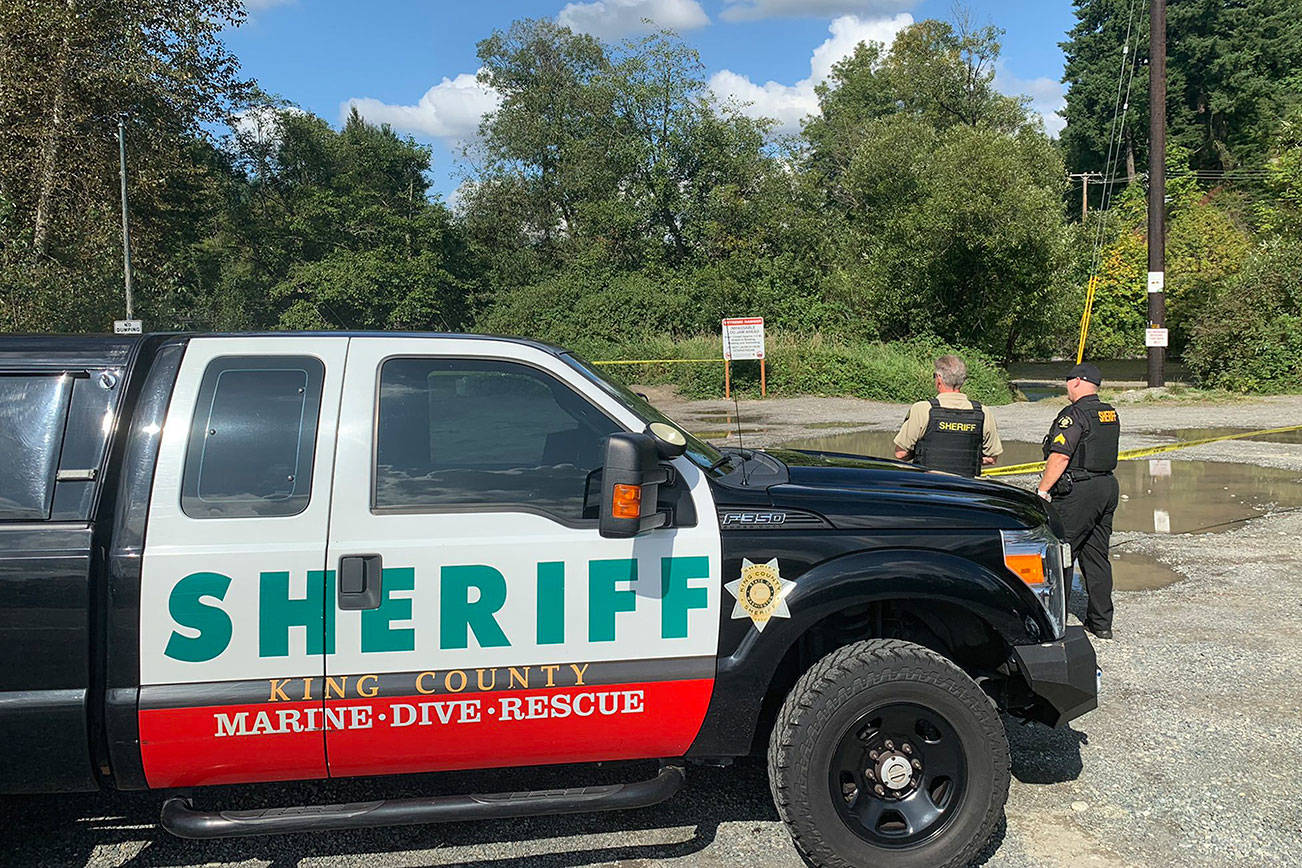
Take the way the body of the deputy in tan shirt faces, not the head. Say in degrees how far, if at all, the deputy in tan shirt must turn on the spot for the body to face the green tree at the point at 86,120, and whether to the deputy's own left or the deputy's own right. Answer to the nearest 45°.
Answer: approximately 45° to the deputy's own left

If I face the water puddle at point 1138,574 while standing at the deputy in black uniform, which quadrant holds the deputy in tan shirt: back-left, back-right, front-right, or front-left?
back-left

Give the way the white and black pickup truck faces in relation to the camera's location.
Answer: facing to the right of the viewer

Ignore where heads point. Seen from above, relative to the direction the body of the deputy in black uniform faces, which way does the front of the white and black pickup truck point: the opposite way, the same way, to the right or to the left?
to the right

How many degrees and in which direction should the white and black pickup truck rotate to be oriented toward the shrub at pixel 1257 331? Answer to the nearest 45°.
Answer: approximately 45° to its left

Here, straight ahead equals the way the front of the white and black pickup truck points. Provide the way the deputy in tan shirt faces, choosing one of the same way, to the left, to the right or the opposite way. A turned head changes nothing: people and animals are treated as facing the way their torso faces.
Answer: to the left

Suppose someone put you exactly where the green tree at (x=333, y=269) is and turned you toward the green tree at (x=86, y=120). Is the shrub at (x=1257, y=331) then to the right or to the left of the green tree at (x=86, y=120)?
left

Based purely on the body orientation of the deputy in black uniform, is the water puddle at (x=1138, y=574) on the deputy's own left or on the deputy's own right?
on the deputy's own right

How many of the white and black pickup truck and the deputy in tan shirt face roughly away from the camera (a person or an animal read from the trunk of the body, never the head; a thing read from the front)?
1

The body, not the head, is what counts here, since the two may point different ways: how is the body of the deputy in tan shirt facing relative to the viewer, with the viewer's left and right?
facing away from the viewer
